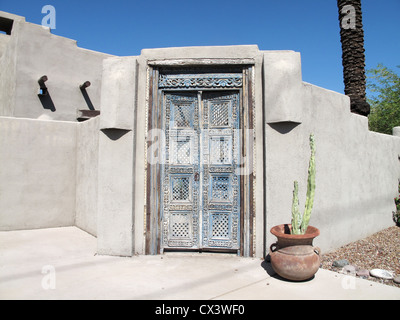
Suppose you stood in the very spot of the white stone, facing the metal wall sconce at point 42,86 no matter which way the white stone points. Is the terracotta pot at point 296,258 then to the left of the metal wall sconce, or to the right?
left

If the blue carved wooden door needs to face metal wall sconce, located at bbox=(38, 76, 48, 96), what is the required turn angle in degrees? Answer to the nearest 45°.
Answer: approximately 135° to its right

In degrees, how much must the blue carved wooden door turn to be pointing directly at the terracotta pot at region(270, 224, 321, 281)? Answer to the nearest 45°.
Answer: approximately 45° to its left

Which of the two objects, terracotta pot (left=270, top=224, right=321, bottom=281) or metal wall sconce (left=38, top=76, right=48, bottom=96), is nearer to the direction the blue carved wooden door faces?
the terracotta pot

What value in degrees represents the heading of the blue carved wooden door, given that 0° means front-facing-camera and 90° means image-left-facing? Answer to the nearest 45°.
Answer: approximately 0°

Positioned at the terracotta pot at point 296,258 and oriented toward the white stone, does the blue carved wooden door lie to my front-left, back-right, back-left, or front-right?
back-left

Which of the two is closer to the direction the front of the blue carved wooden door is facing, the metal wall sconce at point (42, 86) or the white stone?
the white stone

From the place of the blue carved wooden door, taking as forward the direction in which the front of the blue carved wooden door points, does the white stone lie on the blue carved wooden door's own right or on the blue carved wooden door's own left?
on the blue carved wooden door's own left
